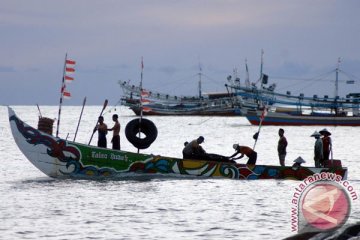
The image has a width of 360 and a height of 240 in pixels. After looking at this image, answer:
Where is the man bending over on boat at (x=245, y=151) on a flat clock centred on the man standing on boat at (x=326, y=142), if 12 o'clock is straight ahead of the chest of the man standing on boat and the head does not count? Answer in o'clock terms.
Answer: The man bending over on boat is roughly at 12 o'clock from the man standing on boat.

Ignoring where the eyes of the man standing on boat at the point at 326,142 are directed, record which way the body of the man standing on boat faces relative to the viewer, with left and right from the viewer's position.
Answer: facing to the left of the viewer

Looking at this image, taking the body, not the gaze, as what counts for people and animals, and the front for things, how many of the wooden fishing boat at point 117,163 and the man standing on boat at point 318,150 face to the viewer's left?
2

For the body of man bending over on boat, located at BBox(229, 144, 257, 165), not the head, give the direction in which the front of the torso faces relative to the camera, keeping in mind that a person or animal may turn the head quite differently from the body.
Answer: to the viewer's left

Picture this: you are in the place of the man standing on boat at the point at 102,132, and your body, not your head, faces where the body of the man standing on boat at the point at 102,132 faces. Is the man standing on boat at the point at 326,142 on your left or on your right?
on your left

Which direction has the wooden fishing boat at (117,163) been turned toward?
to the viewer's left

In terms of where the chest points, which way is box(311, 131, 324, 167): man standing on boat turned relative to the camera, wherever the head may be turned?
to the viewer's left

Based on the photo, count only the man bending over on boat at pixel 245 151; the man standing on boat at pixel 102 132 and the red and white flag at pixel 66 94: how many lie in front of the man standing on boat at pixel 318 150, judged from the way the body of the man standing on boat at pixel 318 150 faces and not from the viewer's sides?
3
